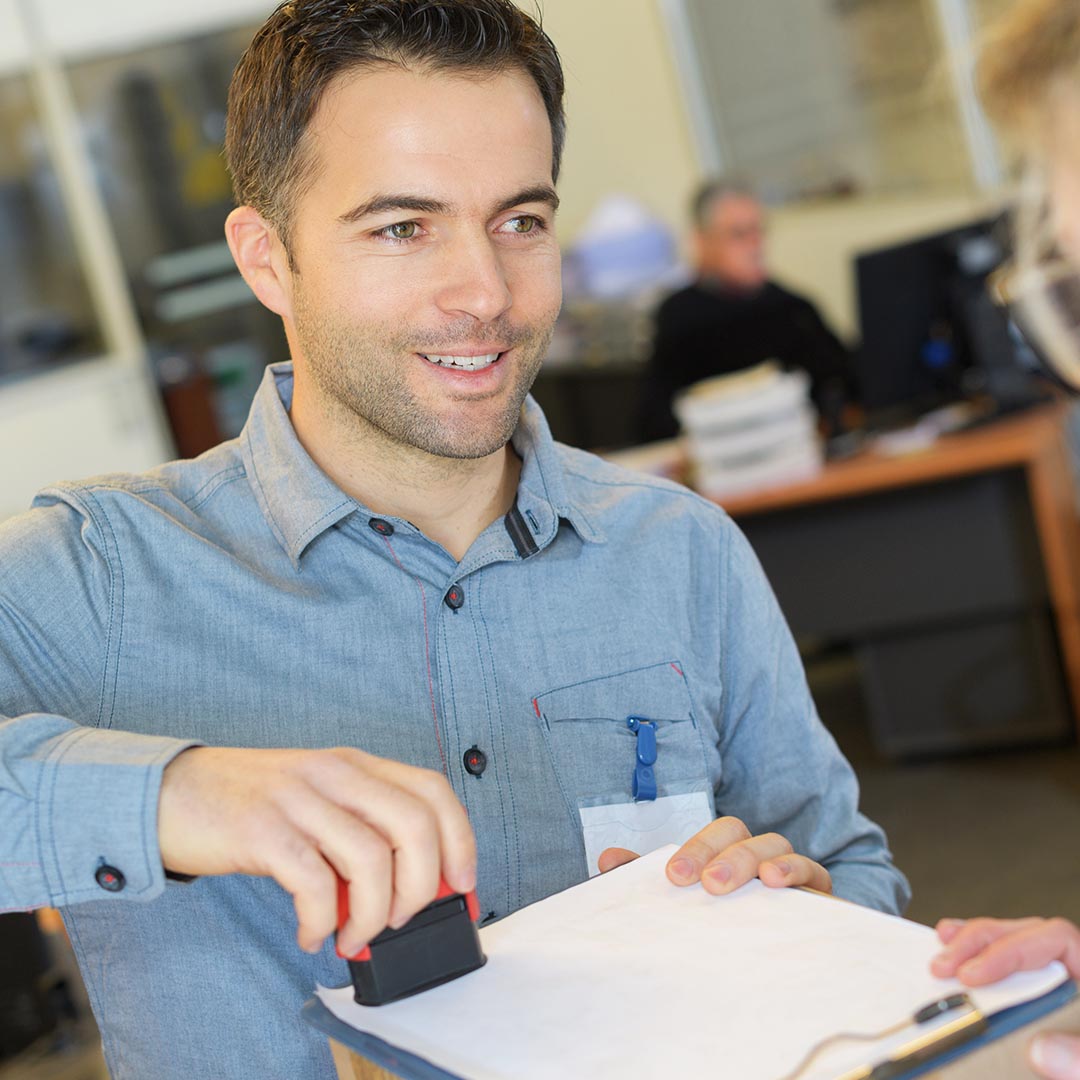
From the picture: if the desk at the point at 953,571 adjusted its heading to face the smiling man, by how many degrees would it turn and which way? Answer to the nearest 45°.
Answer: approximately 180°

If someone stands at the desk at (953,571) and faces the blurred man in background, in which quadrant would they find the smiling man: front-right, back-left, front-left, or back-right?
back-left

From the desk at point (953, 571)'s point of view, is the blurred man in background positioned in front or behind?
in front

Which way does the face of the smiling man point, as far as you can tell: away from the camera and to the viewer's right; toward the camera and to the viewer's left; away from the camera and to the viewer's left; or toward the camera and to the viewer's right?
toward the camera and to the viewer's right

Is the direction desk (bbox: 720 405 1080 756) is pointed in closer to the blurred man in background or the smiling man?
the blurred man in background

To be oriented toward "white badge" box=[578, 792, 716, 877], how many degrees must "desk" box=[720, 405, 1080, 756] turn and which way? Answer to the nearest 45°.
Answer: approximately 180°

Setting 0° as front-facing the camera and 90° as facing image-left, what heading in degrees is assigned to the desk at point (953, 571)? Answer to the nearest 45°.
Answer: approximately 180°
